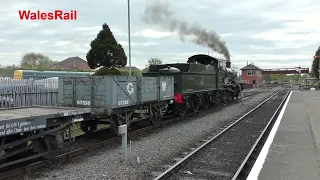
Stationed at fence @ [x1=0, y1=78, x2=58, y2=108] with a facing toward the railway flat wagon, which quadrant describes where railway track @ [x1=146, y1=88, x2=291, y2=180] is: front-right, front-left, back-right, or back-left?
front-left

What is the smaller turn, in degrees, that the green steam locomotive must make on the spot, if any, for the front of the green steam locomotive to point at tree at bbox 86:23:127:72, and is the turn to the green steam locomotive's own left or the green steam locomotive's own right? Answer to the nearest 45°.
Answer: approximately 90° to the green steam locomotive's own left

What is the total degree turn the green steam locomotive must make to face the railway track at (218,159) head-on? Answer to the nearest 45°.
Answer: approximately 135° to its right

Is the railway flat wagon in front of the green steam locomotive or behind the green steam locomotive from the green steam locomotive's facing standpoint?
behind

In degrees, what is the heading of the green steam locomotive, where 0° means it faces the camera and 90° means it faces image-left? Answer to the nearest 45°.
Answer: approximately 225°

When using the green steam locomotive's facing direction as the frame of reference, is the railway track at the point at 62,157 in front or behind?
behind

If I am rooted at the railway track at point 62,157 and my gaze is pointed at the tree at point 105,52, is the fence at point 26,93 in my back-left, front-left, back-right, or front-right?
front-left

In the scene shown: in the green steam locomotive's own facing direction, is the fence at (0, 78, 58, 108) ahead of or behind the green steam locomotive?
behind

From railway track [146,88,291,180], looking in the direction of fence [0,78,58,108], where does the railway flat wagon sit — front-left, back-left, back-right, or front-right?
front-left
